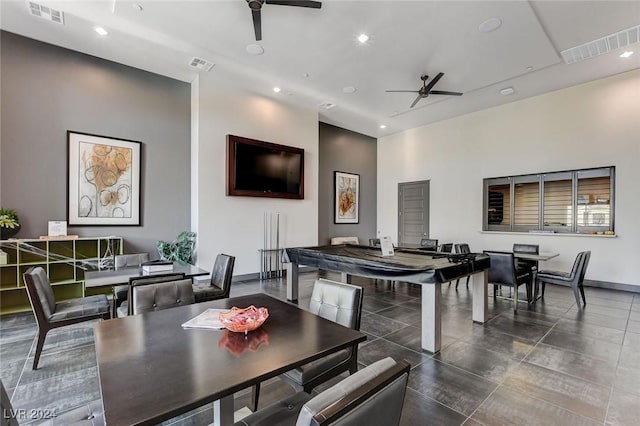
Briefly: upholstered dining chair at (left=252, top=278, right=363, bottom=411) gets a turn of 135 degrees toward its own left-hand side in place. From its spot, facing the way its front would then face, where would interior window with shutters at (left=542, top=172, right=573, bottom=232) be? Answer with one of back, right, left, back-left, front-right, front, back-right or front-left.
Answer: front-left

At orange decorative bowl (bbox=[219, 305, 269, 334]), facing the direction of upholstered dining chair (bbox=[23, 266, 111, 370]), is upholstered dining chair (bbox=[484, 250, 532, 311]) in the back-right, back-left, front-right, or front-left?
back-right

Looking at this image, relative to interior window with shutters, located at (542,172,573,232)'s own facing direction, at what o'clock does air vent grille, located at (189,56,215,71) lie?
The air vent grille is roughly at 12 o'clock from the interior window with shutters.

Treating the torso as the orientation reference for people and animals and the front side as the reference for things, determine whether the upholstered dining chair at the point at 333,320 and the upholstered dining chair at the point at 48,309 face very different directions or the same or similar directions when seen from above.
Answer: very different directions

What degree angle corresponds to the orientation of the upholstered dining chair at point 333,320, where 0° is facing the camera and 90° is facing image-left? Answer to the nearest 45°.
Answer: approximately 45°

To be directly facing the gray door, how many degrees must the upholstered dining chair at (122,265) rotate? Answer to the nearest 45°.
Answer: approximately 90° to its left

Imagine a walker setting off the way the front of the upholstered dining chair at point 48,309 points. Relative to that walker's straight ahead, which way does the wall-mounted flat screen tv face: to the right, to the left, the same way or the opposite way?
to the right

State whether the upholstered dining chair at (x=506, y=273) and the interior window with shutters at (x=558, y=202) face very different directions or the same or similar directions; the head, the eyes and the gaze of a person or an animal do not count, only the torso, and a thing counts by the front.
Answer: very different directions

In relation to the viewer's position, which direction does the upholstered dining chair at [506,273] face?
facing away from the viewer and to the right of the viewer

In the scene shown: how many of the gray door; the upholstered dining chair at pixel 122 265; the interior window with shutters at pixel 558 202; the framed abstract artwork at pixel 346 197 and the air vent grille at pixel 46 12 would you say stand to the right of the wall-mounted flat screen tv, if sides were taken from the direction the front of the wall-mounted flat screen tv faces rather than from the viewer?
2

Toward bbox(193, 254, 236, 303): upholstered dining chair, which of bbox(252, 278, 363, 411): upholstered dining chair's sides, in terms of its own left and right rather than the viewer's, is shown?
right

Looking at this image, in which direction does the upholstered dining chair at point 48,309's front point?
to the viewer's right
